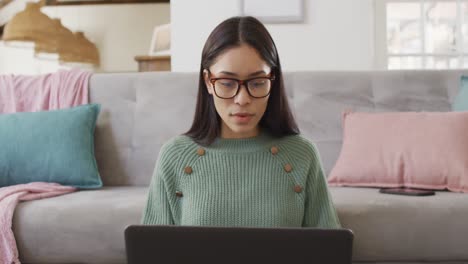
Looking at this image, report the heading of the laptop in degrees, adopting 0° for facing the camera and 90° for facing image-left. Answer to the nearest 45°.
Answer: approximately 180°

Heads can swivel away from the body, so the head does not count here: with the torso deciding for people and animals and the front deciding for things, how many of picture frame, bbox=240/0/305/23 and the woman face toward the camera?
2

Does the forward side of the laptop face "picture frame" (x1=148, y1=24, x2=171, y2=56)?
yes

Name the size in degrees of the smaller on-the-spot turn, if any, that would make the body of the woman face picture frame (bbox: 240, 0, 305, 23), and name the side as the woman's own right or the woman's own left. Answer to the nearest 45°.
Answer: approximately 180°

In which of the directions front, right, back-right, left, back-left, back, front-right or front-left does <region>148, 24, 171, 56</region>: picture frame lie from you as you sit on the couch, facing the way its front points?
back

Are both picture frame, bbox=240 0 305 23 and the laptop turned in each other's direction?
yes

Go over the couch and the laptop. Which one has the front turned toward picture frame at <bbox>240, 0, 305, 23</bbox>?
the laptop

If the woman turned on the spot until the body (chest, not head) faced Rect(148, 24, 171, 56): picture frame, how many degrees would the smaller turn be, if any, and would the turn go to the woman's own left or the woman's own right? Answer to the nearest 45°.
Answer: approximately 180°

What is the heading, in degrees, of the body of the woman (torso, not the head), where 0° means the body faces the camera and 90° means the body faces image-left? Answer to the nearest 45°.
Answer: approximately 0°

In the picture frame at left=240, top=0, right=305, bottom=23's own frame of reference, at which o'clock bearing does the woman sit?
The woman is roughly at 12 o'clock from the picture frame.

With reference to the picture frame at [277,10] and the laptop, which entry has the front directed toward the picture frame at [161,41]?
the laptop
